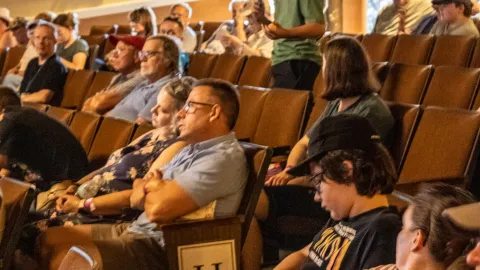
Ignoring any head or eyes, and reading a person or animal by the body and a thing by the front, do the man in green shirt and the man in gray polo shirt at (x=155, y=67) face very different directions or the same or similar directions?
same or similar directions

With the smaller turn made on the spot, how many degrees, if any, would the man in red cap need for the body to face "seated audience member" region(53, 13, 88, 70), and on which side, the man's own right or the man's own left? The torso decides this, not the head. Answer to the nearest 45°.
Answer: approximately 135° to the man's own right

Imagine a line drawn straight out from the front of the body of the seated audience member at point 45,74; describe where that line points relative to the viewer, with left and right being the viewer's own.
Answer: facing the viewer and to the left of the viewer

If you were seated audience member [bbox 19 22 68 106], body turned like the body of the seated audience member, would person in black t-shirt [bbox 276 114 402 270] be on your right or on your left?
on your left

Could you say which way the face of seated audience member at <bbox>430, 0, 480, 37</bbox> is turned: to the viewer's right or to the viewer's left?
to the viewer's left

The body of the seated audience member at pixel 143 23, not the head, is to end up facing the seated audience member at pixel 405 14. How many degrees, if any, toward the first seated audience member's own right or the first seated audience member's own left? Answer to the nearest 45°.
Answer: approximately 180°

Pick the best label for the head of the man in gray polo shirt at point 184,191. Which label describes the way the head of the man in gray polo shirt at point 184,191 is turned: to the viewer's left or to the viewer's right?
to the viewer's left

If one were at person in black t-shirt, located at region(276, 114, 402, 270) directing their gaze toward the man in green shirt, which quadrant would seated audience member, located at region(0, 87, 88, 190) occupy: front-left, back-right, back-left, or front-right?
front-left

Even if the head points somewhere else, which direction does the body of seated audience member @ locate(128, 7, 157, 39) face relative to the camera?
to the viewer's left

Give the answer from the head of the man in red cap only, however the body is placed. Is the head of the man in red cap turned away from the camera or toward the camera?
toward the camera
